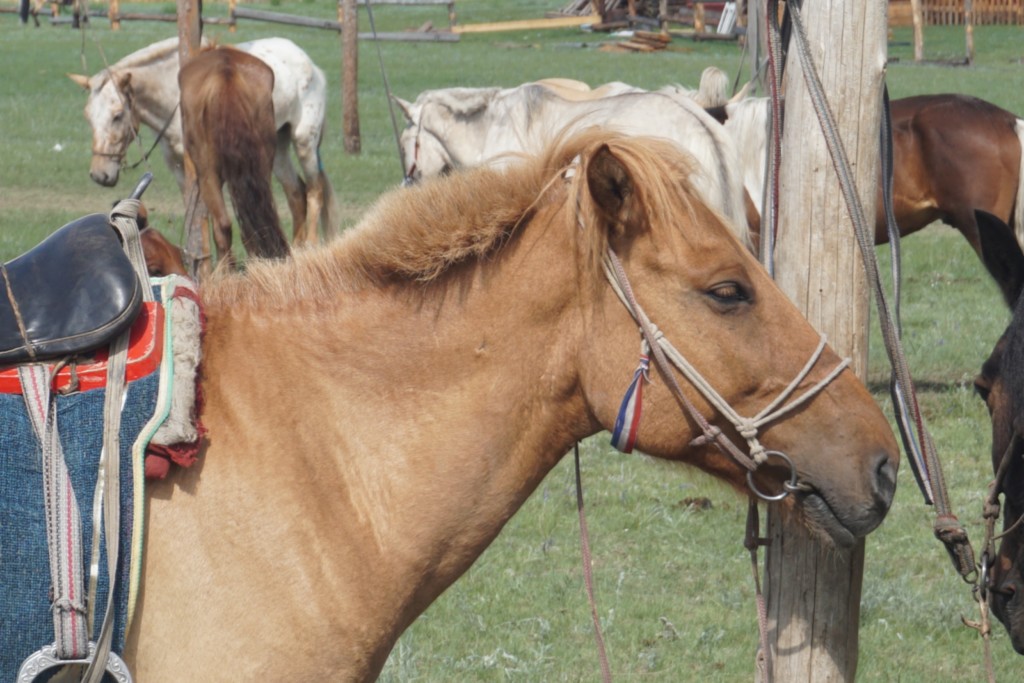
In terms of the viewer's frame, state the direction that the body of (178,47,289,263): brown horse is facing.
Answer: away from the camera

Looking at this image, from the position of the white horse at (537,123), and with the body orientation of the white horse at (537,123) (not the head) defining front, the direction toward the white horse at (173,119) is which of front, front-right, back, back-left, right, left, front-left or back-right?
front-right

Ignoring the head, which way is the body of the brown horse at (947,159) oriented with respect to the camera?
to the viewer's left

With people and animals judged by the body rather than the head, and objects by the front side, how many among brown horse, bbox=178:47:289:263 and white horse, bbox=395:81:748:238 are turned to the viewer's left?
1

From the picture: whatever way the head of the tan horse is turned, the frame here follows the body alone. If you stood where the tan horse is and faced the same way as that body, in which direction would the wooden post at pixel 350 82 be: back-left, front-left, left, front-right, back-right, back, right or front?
left

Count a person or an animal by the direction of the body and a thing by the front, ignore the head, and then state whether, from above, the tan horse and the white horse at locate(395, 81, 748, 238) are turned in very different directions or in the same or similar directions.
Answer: very different directions

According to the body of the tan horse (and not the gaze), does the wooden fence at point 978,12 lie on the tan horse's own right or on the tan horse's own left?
on the tan horse's own left

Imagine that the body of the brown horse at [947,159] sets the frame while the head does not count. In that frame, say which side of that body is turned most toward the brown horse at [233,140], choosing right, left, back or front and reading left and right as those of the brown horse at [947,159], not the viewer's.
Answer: front

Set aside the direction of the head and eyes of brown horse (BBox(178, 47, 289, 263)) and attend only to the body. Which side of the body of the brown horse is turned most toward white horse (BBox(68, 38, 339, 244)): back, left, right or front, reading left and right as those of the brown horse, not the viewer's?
front

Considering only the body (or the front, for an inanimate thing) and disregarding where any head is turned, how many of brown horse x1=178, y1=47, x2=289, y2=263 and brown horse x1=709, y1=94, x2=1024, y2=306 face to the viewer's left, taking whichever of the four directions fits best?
1

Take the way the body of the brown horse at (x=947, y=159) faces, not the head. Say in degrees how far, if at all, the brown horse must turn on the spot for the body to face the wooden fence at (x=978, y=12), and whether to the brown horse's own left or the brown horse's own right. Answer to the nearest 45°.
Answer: approximately 90° to the brown horse's own right

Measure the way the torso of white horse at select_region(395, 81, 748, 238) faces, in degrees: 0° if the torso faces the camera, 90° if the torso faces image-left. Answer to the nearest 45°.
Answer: approximately 90°

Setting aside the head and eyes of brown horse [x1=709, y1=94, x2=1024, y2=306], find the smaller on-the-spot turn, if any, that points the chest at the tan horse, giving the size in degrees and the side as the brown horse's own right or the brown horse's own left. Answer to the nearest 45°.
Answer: approximately 90° to the brown horse's own left

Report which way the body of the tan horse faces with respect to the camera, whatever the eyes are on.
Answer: to the viewer's right
